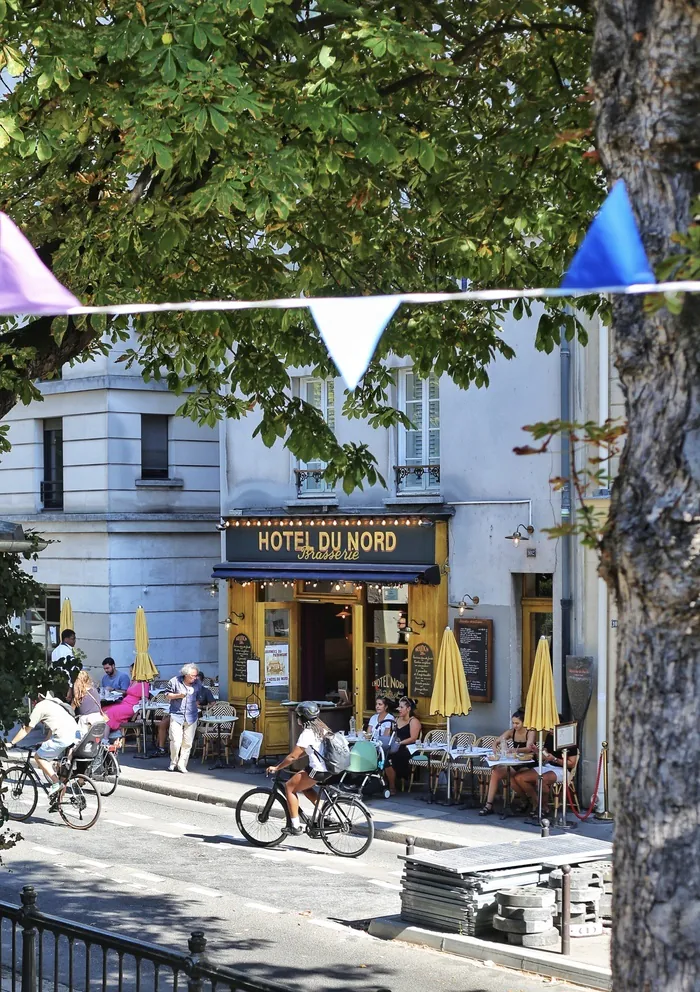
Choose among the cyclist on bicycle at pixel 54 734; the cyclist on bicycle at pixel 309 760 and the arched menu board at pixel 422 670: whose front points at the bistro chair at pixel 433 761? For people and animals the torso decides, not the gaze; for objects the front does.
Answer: the arched menu board

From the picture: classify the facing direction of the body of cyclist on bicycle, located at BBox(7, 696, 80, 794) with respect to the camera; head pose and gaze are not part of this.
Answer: to the viewer's left

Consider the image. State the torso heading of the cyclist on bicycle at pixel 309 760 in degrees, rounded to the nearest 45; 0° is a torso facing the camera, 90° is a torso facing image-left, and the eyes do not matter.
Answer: approximately 90°

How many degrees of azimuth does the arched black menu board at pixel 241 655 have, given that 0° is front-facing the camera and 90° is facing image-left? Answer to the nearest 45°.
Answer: approximately 0°

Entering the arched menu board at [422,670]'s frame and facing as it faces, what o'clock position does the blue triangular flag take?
The blue triangular flag is roughly at 12 o'clock from the arched menu board.

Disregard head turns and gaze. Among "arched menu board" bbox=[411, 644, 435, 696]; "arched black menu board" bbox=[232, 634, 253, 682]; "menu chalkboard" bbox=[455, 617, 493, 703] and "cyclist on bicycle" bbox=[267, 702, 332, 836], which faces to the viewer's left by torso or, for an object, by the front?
the cyclist on bicycle

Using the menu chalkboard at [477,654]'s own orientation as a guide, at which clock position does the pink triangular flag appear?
The pink triangular flag is roughly at 12 o'clock from the menu chalkboard.

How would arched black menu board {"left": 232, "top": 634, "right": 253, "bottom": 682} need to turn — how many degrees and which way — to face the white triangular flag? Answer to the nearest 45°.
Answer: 0° — it already faces it

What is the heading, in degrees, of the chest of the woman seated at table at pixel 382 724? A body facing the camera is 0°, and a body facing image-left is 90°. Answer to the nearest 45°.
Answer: approximately 45°

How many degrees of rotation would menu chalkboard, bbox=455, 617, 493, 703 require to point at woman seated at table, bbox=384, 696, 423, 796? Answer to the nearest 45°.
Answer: approximately 45° to its right

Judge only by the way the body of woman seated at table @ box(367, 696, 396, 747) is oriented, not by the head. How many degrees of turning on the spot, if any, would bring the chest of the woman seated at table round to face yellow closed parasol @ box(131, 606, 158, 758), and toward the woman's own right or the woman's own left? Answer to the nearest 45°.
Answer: approximately 90° to the woman's own right

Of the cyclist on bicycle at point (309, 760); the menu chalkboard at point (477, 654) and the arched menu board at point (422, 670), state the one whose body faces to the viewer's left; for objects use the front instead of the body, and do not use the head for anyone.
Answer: the cyclist on bicycle
